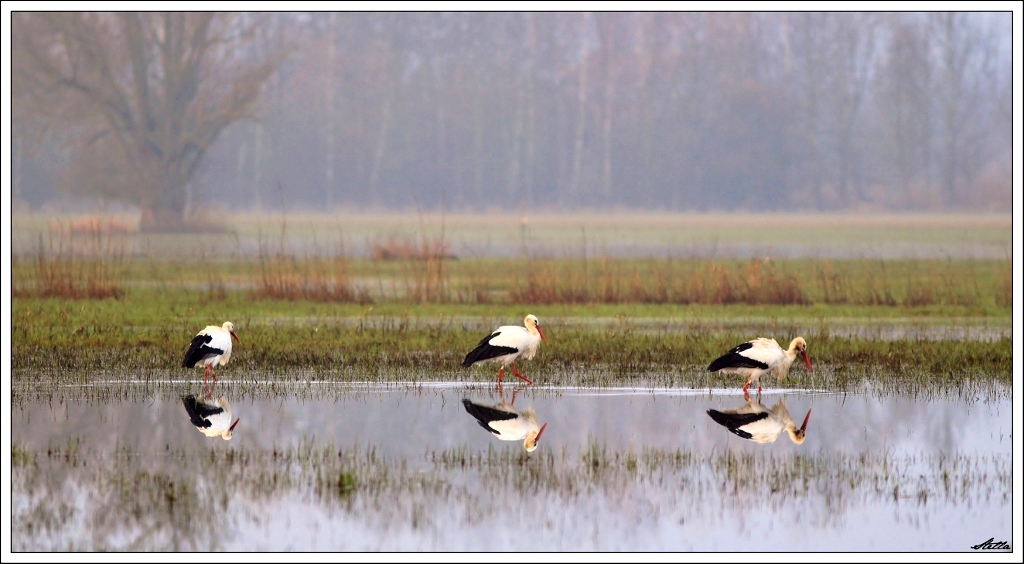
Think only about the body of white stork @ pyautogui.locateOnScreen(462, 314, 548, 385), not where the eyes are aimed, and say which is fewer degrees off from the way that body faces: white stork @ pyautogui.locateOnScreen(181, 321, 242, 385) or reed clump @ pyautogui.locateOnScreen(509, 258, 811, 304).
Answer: the reed clump

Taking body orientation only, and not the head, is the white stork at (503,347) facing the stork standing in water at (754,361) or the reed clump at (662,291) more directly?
the stork standing in water

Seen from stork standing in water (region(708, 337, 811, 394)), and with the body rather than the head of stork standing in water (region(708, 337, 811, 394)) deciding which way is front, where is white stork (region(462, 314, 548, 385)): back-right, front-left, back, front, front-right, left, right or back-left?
back

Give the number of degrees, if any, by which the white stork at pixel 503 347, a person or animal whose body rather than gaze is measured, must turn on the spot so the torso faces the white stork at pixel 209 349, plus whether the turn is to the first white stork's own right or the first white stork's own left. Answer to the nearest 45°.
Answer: approximately 180°

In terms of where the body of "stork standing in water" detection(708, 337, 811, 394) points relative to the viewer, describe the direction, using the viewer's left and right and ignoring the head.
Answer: facing to the right of the viewer

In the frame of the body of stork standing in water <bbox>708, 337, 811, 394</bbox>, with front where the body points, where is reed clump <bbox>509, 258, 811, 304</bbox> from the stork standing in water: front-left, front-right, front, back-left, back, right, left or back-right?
left

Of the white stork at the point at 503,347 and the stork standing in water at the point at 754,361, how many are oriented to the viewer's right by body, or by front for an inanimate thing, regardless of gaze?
2

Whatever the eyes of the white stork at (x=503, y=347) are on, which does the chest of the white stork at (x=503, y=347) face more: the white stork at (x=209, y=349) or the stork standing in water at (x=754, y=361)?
the stork standing in water

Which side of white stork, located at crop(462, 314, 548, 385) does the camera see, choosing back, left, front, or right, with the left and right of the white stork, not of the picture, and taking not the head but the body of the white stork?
right

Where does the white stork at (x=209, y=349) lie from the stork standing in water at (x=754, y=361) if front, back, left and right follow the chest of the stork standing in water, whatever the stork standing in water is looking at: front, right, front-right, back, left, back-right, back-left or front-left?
back

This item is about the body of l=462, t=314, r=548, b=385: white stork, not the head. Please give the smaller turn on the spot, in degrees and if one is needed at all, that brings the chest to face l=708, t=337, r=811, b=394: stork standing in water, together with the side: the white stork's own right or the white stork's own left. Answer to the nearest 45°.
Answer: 0° — it already faces it
